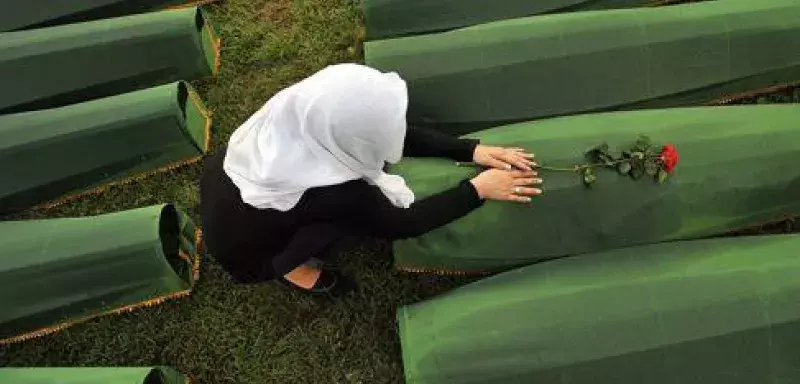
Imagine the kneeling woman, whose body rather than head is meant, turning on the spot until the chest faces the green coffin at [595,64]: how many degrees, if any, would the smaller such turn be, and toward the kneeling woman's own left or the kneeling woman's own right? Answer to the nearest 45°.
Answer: approximately 45° to the kneeling woman's own left

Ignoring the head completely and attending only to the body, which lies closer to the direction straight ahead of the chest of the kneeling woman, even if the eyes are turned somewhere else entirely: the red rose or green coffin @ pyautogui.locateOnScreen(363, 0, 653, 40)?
the red rose

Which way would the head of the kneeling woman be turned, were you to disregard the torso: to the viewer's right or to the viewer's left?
to the viewer's right

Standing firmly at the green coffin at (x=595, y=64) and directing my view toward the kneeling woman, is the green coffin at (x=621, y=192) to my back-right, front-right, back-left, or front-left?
front-left

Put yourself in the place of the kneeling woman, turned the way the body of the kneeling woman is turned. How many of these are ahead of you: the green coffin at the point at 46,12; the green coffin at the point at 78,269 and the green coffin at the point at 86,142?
0

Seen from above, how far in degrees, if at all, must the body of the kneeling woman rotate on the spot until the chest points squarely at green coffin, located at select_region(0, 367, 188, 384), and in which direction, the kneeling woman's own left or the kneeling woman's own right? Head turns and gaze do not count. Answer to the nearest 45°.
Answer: approximately 180°

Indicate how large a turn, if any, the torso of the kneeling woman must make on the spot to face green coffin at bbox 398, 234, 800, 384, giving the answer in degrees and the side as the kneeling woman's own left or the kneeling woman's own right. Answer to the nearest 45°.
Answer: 0° — they already face it

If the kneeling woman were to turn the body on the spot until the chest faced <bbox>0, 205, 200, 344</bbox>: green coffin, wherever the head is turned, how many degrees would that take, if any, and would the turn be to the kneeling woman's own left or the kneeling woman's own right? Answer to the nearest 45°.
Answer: approximately 135° to the kneeling woman's own left

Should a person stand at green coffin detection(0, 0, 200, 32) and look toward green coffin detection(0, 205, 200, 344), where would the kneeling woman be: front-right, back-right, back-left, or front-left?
front-left

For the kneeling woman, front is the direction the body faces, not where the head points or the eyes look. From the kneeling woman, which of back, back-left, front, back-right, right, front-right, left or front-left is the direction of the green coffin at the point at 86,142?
back-left

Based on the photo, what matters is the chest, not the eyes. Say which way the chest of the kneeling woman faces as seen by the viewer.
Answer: to the viewer's right
